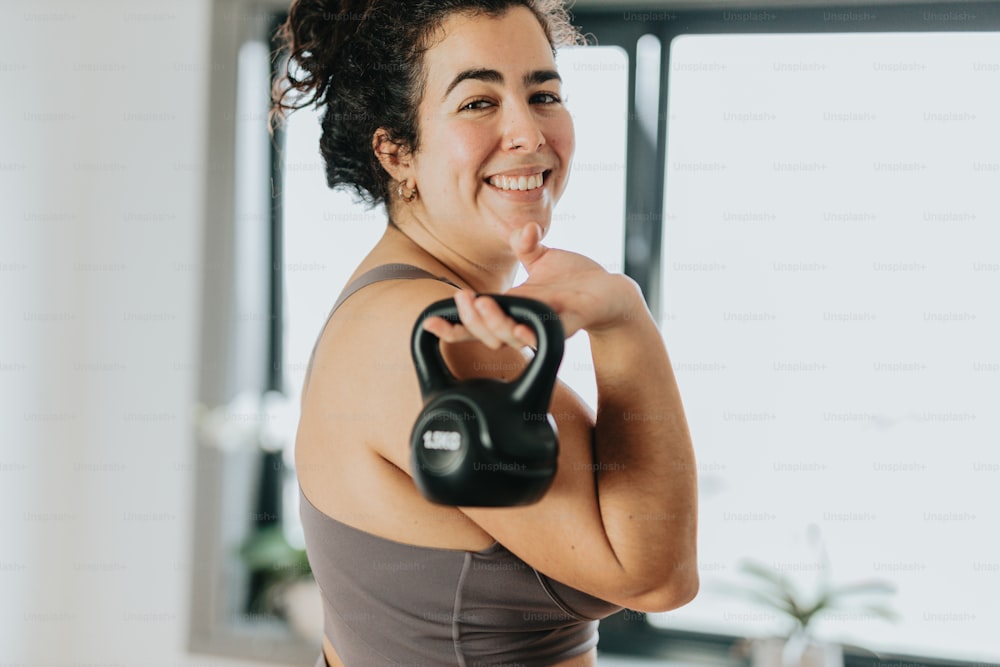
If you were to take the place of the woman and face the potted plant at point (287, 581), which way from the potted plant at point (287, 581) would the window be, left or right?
right

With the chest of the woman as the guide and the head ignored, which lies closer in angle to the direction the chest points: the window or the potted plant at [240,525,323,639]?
the window

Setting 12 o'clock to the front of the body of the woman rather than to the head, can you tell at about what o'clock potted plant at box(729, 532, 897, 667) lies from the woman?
The potted plant is roughly at 10 o'clock from the woman.

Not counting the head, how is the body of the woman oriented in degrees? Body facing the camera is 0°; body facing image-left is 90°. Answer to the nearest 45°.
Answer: approximately 270°

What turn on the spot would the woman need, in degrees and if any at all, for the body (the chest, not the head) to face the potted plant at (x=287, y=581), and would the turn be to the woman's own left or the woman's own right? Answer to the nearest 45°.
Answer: approximately 90° to the woman's own left

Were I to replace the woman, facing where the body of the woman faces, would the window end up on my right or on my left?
on my left
